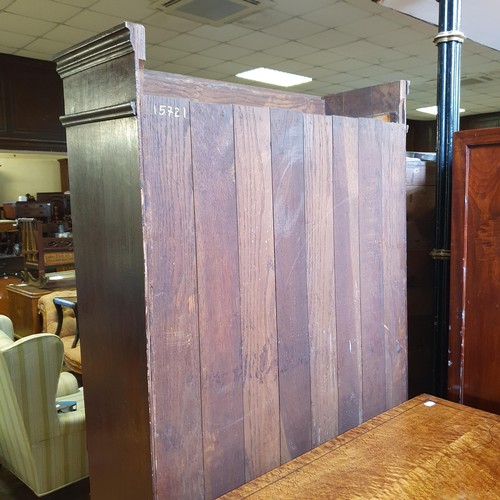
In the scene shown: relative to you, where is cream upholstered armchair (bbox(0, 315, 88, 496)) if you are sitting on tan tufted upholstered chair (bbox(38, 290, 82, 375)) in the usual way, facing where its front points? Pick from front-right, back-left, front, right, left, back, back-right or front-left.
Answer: front-right

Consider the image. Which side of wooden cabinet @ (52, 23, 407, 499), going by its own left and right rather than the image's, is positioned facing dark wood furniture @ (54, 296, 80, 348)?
front

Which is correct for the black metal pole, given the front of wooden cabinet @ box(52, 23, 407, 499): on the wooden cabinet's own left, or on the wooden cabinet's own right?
on the wooden cabinet's own right

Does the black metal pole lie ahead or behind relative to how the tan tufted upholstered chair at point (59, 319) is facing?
ahead

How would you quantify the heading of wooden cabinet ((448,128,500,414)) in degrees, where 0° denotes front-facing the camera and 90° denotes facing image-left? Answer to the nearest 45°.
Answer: approximately 45°

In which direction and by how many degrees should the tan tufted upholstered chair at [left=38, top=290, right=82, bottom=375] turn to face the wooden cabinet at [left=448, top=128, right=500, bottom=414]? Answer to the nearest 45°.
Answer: approximately 45° to its right

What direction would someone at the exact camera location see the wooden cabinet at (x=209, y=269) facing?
facing away from the viewer and to the left of the viewer

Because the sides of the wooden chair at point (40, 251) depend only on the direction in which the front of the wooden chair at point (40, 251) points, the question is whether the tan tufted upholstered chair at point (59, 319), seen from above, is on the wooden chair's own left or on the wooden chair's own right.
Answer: on the wooden chair's own right

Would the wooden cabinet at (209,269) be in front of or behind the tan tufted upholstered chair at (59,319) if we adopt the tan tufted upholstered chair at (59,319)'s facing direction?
in front
